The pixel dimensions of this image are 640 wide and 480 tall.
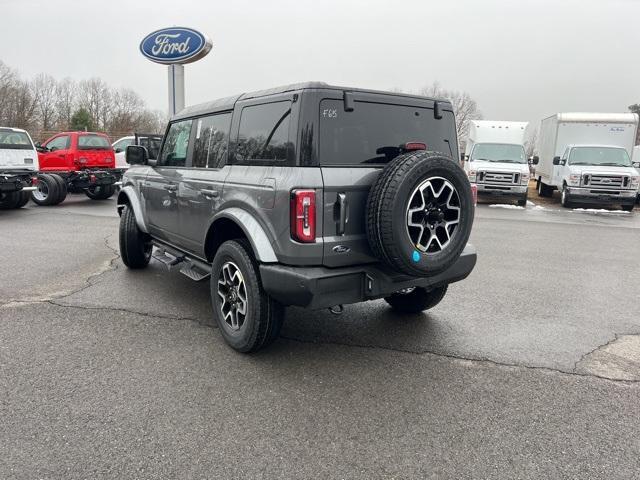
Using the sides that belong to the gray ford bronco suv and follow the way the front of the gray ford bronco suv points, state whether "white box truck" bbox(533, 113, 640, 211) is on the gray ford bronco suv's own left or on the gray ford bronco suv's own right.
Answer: on the gray ford bronco suv's own right

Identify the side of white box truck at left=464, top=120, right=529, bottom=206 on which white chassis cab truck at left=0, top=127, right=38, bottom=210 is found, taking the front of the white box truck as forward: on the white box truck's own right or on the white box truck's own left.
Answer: on the white box truck's own right

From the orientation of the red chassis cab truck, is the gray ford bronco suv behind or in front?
behind

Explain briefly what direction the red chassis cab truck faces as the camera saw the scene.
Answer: facing away from the viewer and to the left of the viewer

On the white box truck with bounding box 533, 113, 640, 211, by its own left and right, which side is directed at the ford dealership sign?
right

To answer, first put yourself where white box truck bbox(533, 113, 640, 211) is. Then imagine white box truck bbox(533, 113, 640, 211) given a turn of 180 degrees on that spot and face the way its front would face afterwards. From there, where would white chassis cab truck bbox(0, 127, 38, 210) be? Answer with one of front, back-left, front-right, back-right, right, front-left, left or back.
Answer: back-left

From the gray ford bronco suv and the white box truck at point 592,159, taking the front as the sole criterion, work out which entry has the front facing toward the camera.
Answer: the white box truck

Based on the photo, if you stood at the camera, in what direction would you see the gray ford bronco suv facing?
facing away from the viewer and to the left of the viewer

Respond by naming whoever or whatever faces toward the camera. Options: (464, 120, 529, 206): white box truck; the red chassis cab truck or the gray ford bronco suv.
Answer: the white box truck

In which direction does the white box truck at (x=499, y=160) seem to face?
toward the camera

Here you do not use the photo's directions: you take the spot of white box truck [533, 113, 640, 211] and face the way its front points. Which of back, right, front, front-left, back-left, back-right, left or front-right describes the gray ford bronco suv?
front

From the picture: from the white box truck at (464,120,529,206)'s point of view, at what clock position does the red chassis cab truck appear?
The red chassis cab truck is roughly at 2 o'clock from the white box truck.

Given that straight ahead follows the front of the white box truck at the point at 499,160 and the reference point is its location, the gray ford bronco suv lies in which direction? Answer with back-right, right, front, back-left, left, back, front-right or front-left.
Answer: front

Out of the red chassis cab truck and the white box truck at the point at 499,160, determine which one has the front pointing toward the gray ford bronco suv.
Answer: the white box truck
